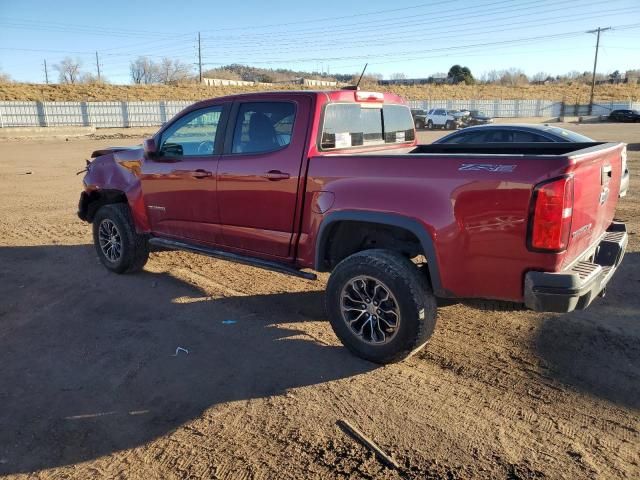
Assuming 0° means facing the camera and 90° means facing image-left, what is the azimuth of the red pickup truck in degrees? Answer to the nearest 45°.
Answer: approximately 135°

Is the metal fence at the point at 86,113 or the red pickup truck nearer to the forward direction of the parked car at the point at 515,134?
the metal fence

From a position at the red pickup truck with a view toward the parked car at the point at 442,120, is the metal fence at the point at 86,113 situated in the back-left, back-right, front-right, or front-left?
front-left

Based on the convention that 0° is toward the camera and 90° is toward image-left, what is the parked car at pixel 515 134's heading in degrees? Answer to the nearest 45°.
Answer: approximately 135°

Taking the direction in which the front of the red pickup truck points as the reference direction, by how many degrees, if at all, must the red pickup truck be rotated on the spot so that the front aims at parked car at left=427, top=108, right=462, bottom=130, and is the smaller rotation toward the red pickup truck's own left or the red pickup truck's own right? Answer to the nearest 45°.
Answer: approximately 45° to the red pickup truck's own right

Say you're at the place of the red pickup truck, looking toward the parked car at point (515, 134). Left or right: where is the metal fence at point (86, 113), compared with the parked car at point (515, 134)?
left

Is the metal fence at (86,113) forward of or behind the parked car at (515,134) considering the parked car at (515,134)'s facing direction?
forward

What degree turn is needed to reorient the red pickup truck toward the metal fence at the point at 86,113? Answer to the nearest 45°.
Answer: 0° — it already faces it

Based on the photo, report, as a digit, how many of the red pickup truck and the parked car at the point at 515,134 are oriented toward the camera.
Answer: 0

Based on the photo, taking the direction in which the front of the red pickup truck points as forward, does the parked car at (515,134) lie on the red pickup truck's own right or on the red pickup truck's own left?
on the red pickup truck's own right

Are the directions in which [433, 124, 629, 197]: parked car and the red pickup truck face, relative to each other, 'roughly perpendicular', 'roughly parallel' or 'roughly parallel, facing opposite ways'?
roughly parallel

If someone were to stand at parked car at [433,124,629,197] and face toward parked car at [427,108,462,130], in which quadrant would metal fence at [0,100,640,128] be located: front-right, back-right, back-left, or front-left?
front-left

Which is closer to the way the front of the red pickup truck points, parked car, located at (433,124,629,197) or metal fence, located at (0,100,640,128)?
the metal fence

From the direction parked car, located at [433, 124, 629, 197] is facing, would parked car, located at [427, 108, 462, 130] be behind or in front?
in front
